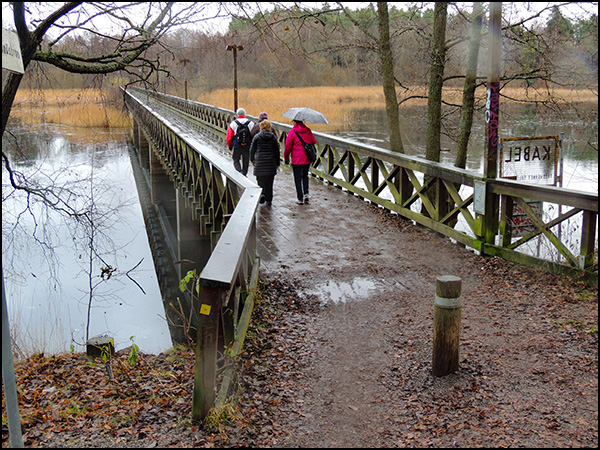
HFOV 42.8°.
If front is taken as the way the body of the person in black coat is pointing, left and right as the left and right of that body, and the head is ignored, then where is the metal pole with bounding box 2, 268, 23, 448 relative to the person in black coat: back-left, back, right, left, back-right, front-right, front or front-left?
back

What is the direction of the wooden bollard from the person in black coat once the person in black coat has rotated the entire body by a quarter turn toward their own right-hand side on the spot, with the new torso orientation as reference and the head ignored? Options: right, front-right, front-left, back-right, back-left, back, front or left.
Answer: right

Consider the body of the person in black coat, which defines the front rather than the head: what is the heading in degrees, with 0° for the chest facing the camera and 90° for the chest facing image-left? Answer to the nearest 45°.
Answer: approximately 180°

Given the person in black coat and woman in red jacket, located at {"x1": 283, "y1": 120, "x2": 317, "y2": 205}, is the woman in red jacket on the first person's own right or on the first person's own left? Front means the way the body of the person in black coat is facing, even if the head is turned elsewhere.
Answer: on the first person's own right

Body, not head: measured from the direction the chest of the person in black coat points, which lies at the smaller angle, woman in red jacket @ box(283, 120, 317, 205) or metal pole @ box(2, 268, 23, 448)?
the woman in red jacket

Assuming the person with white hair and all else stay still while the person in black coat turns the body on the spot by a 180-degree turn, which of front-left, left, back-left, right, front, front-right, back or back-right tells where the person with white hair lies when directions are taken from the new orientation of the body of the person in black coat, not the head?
back

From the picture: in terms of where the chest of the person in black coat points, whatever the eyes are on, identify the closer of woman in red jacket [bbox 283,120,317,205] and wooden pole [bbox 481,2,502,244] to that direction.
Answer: the woman in red jacket

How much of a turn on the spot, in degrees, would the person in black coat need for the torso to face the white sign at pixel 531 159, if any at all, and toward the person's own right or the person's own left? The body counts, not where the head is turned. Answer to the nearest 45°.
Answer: approximately 135° to the person's own right

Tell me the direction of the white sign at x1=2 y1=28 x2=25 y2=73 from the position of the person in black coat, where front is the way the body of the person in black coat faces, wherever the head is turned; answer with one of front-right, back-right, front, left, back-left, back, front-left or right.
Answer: back
